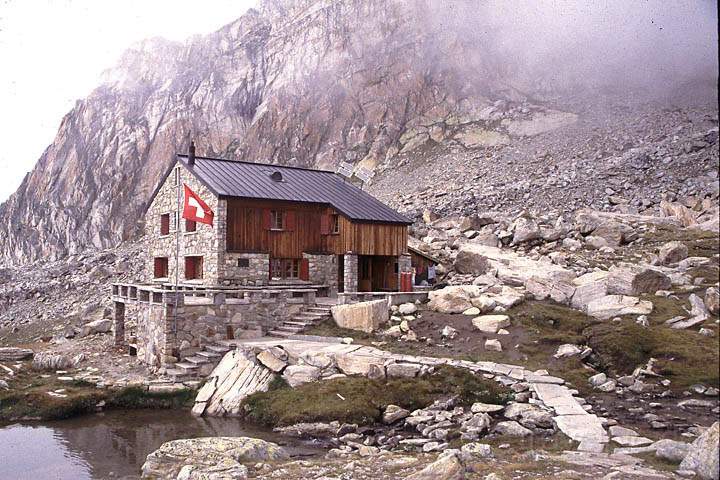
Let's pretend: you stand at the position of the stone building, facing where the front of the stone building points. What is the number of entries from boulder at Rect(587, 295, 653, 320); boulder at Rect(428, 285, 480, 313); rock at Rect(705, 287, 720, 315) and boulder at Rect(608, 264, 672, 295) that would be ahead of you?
4

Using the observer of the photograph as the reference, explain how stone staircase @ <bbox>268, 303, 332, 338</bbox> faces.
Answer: facing the viewer and to the left of the viewer

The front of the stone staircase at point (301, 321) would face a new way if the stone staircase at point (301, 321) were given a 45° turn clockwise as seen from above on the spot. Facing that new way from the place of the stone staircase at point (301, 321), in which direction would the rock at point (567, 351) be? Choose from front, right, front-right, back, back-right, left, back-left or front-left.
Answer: back-left

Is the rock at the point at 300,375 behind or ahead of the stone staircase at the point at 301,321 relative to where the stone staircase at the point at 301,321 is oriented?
ahead

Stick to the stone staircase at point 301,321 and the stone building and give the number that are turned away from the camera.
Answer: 0

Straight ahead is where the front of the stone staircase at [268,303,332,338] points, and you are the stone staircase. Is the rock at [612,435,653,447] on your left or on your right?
on your left

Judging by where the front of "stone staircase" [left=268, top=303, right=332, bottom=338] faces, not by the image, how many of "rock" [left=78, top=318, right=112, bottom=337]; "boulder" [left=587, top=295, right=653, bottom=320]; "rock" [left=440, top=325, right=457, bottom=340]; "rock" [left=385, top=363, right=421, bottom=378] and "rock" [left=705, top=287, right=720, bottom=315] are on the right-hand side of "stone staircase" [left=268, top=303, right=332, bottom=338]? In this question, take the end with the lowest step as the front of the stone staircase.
1

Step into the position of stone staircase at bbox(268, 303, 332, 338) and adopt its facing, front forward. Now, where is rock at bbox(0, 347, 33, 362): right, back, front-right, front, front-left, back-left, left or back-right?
front-right

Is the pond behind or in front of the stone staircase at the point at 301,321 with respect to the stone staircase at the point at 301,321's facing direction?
in front

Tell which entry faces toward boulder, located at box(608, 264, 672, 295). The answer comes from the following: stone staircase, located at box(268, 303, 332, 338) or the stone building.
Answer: the stone building

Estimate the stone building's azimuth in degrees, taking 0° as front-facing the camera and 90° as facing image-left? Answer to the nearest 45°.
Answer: approximately 315°

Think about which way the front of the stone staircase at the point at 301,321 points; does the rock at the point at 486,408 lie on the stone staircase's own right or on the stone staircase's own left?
on the stone staircase's own left
